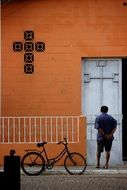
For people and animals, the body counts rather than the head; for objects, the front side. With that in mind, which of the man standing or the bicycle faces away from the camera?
the man standing

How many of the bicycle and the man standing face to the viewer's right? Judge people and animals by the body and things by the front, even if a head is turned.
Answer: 1

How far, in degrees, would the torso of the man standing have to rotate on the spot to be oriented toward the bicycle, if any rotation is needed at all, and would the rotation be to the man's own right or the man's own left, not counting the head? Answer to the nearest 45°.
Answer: approximately 135° to the man's own left

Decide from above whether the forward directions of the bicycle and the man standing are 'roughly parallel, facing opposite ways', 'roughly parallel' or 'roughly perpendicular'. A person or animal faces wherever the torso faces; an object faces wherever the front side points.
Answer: roughly perpendicular

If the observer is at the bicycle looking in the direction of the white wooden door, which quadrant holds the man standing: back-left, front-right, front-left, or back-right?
front-right

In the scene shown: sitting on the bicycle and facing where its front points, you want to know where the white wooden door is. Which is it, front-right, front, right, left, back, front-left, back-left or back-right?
front-left

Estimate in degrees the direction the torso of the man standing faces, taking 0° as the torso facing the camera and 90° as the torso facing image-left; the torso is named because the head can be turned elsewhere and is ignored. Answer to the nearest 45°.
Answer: approximately 180°

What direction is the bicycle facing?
to the viewer's right
